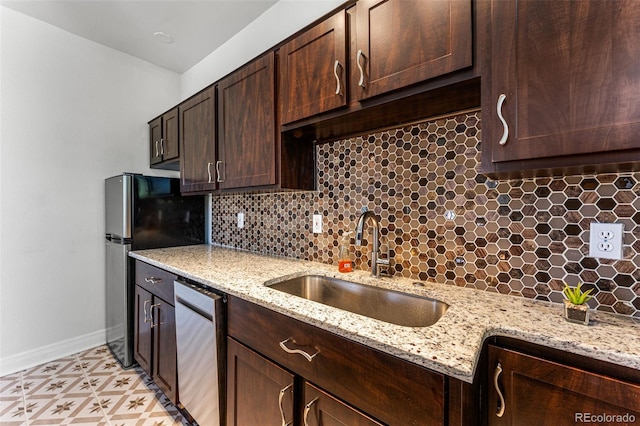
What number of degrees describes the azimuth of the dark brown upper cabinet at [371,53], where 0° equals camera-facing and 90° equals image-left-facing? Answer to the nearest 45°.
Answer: approximately 45°

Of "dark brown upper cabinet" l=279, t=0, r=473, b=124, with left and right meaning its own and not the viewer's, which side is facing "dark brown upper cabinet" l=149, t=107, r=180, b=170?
right

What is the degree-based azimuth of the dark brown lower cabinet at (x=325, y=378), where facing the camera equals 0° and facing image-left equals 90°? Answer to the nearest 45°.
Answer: approximately 45°

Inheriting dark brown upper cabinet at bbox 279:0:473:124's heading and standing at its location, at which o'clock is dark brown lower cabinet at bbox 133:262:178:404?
The dark brown lower cabinet is roughly at 2 o'clock from the dark brown upper cabinet.

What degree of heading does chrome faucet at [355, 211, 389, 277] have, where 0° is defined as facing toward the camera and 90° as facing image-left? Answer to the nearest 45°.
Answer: approximately 45°

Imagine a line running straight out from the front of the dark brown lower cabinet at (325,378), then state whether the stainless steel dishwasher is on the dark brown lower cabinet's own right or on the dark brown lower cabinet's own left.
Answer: on the dark brown lower cabinet's own right

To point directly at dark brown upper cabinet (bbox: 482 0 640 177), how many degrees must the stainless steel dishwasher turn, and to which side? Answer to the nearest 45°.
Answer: approximately 90° to its left

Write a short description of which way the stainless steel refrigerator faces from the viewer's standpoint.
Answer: facing to the left of the viewer
